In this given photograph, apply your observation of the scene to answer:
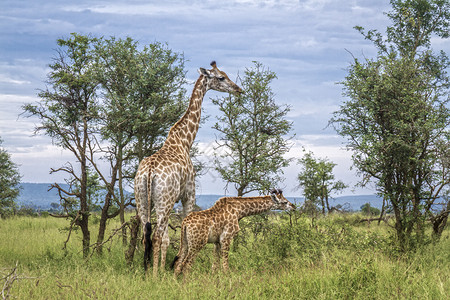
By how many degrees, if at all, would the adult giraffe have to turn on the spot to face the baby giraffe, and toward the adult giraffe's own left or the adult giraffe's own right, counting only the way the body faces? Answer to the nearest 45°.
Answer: approximately 45° to the adult giraffe's own right

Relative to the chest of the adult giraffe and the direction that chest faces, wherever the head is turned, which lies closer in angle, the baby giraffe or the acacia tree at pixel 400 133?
the acacia tree

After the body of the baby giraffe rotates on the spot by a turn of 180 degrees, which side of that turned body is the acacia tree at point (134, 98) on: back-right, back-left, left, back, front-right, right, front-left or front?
front-right

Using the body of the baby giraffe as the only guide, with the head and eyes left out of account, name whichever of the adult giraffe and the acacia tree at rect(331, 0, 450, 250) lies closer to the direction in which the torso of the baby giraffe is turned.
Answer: the acacia tree

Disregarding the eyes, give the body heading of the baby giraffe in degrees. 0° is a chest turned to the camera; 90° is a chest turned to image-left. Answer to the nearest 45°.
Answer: approximately 270°

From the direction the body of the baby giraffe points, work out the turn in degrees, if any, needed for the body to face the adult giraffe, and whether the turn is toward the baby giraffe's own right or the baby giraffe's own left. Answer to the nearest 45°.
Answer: approximately 180°

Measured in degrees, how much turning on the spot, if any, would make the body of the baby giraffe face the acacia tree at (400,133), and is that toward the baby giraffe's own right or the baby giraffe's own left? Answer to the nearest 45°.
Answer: approximately 45° to the baby giraffe's own left

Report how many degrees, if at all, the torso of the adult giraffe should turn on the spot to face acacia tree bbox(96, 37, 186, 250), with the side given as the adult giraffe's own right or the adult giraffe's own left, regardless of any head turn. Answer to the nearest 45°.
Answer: approximately 45° to the adult giraffe's own left

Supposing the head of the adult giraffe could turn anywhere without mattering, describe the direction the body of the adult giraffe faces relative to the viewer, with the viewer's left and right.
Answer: facing away from the viewer and to the right of the viewer
